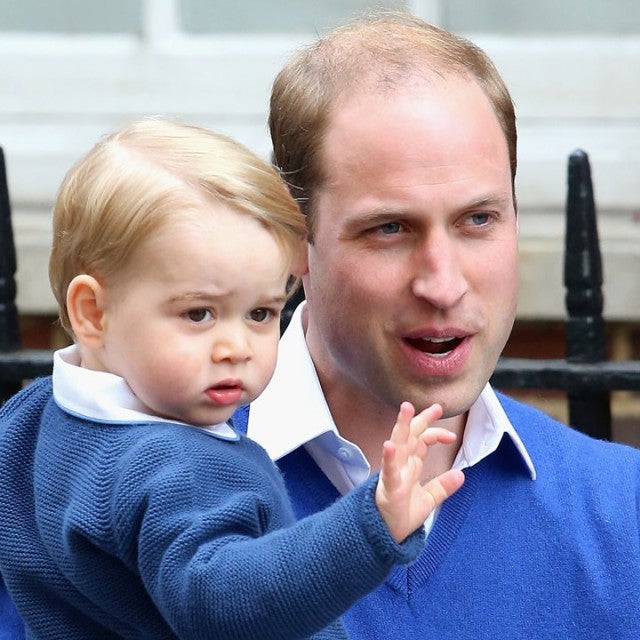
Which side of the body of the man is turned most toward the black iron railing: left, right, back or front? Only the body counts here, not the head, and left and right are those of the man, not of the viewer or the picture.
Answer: back

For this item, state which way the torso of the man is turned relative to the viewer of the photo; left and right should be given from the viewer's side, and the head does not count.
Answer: facing the viewer

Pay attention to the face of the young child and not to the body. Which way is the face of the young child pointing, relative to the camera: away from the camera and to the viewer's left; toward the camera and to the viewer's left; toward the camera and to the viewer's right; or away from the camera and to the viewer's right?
toward the camera and to the viewer's right
